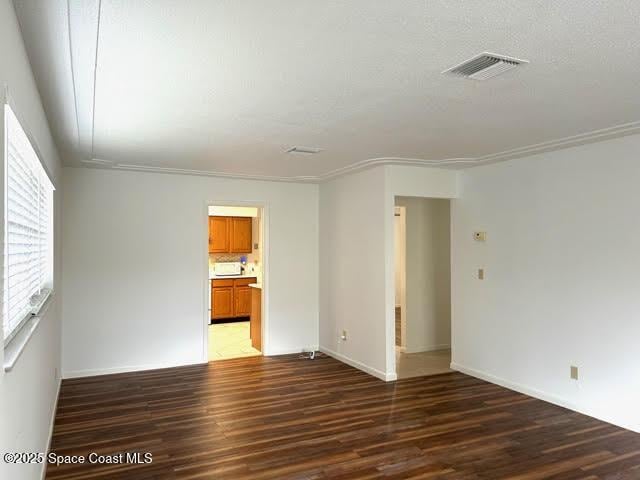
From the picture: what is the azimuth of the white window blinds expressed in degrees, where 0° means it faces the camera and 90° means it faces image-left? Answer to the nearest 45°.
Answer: approximately 270°

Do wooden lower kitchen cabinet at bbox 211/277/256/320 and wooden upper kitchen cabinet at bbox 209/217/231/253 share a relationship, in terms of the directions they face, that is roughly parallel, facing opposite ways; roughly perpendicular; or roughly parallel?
roughly parallel

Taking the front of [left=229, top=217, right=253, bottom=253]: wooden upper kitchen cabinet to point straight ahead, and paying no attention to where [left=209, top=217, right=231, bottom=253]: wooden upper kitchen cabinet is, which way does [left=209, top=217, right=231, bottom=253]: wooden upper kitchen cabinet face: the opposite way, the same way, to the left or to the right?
the same way

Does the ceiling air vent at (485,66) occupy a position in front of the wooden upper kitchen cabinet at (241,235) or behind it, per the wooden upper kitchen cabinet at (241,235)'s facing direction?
in front

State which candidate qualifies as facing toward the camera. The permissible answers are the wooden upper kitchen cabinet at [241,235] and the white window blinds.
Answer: the wooden upper kitchen cabinet

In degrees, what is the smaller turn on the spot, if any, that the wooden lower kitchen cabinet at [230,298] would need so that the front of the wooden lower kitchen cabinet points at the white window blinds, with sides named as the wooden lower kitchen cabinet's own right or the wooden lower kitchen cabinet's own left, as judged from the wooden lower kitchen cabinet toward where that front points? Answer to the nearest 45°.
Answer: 0° — it already faces it

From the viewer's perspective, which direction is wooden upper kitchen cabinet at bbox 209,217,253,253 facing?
toward the camera

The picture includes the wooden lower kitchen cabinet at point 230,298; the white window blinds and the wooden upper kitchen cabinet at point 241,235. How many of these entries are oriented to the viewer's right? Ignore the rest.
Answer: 1

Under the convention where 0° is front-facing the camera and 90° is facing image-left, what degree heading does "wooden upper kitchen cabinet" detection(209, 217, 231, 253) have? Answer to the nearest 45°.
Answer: approximately 0°

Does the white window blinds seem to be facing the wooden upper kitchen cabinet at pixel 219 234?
no

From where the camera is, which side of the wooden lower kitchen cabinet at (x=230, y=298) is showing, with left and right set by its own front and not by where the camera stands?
front

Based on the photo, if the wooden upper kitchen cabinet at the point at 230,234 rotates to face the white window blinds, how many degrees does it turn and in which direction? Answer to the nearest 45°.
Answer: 0° — it already faces it

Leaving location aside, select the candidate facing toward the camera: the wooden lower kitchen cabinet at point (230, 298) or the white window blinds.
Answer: the wooden lower kitchen cabinet

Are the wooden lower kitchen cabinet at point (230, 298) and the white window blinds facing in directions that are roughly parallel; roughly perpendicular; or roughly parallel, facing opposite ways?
roughly perpendicular
